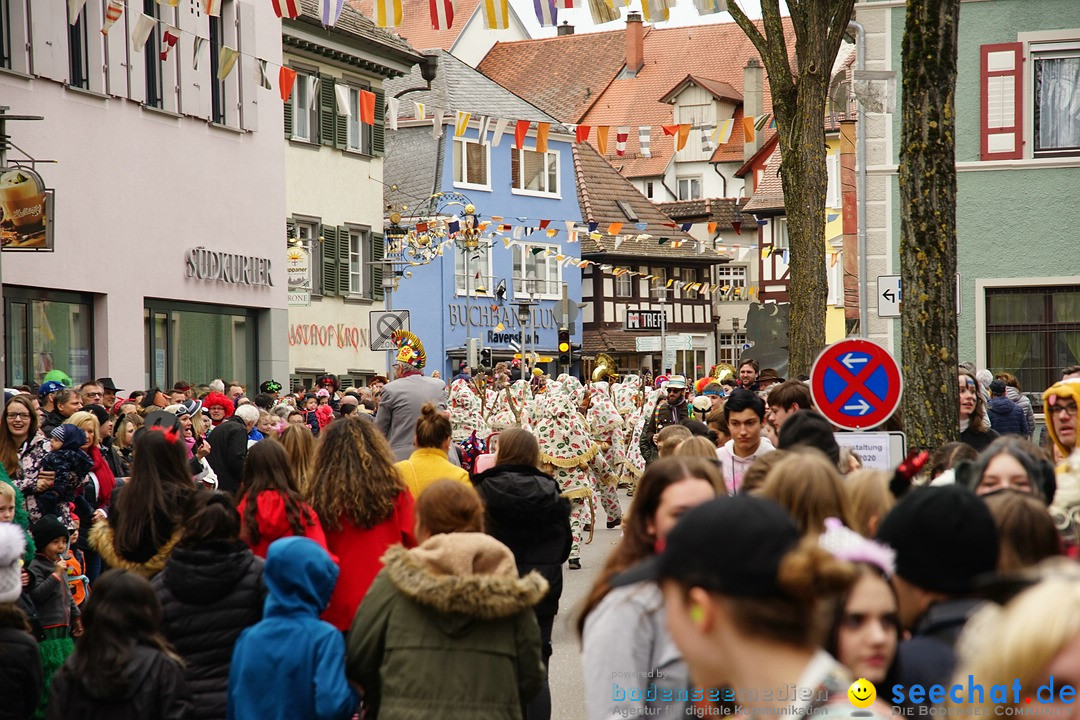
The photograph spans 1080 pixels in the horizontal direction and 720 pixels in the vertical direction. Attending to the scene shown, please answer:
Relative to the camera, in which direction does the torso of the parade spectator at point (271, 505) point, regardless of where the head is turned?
away from the camera

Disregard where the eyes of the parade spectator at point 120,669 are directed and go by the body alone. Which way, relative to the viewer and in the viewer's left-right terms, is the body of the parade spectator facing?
facing away from the viewer

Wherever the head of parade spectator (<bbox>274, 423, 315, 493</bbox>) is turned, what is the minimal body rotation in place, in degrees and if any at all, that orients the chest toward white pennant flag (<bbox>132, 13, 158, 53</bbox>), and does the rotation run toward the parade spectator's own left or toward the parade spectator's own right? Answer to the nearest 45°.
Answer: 0° — they already face it

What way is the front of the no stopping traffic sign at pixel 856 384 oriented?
toward the camera

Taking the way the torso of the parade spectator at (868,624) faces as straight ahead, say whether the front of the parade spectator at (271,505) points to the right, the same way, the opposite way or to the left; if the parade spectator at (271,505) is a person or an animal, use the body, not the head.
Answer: the opposite way

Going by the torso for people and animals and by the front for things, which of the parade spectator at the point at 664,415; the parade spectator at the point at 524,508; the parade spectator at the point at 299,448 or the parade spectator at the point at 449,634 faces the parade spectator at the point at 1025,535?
the parade spectator at the point at 664,415

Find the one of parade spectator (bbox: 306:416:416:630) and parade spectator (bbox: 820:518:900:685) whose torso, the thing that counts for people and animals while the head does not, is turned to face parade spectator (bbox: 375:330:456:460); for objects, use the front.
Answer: parade spectator (bbox: 306:416:416:630)

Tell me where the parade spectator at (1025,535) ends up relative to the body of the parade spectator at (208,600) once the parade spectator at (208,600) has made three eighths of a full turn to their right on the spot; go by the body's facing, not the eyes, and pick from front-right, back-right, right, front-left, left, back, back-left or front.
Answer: front

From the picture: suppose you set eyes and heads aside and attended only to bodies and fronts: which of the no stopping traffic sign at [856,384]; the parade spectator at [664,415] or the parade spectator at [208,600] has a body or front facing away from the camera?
the parade spectator at [208,600]

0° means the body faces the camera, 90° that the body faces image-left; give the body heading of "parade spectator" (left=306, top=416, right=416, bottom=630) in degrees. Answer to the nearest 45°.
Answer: approximately 180°

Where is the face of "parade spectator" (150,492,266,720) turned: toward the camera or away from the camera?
away from the camera

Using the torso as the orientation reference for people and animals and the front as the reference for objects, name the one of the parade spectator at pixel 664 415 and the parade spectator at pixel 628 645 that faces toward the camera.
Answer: the parade spectator at pixel 664 415

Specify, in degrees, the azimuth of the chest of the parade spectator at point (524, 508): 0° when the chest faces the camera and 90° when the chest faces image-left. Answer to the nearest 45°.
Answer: approximately 180°

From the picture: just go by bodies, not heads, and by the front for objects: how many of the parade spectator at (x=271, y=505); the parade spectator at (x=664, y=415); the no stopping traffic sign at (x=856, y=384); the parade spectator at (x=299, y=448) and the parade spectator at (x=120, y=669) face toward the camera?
2

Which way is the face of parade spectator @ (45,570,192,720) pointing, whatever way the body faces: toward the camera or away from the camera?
away from the camera
